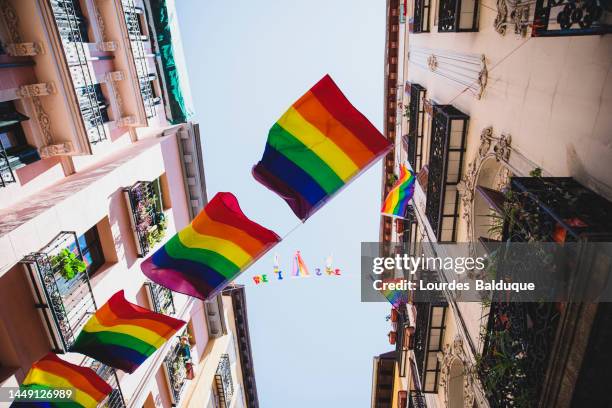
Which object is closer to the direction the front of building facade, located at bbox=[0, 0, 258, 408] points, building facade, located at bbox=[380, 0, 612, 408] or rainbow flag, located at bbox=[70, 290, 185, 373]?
the building facade

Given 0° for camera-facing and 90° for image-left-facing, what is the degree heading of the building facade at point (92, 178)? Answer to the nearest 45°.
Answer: approximately 315°

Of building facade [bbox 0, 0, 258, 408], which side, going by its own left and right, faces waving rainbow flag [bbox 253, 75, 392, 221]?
front

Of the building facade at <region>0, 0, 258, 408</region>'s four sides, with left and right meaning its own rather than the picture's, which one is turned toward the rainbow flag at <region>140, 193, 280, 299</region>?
front
